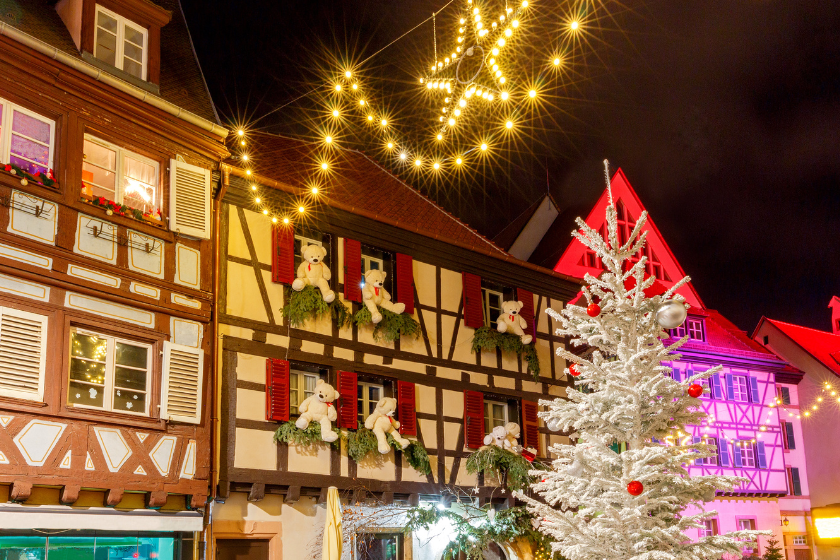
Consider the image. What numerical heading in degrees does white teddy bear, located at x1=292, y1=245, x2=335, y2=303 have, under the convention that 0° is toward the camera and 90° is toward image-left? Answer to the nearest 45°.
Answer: approximately 0°

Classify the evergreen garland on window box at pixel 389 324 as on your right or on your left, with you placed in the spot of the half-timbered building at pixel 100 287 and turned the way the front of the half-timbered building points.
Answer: on your left

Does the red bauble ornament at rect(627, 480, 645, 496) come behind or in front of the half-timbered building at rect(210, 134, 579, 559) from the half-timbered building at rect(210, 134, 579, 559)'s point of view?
in front

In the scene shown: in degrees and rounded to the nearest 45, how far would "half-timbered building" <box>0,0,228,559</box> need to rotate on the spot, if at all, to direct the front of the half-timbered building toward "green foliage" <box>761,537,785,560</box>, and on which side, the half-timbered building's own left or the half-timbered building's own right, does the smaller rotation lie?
approximately 90° to the half-timbered building's own left

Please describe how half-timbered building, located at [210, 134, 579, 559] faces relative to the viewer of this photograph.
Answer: facing the viewer and to the right of the viewer

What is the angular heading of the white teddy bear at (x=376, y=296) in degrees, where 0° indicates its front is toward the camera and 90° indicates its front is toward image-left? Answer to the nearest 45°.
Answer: approximately 315°

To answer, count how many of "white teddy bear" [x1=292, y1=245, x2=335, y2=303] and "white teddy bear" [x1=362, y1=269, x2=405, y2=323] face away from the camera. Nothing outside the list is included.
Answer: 0

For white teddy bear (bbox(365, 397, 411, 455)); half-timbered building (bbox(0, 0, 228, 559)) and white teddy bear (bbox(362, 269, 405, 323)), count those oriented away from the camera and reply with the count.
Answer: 0

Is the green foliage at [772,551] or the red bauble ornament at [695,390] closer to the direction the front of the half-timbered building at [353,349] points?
the red bauble ornament

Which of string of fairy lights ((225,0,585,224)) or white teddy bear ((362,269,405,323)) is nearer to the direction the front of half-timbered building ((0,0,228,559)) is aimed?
the string of fairy lights

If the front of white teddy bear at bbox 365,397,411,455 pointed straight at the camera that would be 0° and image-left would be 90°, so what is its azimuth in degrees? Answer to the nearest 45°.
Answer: approximately 315°

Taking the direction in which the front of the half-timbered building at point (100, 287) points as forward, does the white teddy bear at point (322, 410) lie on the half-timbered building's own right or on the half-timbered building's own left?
on the half-timbered building's own left

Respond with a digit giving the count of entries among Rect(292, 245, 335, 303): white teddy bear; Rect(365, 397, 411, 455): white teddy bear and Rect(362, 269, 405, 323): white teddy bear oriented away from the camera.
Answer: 0
